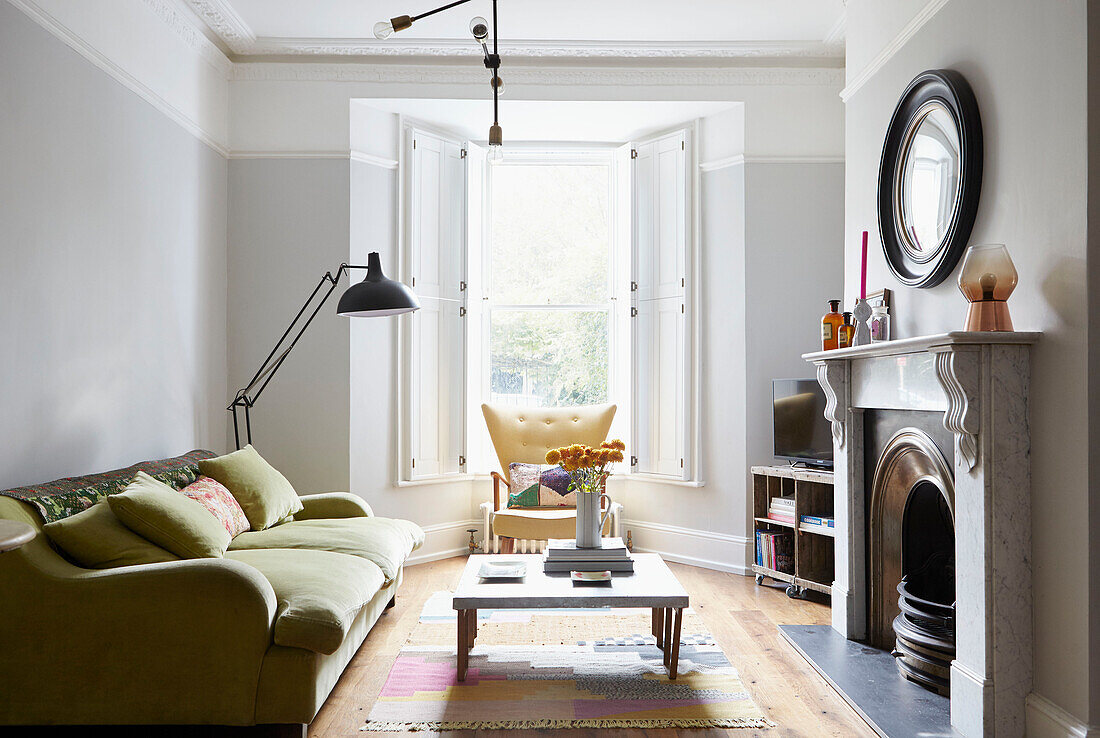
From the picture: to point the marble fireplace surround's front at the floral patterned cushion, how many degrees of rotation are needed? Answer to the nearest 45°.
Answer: approximately 45° to its right

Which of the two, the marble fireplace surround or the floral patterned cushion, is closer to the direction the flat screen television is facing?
the floral patterned cushion

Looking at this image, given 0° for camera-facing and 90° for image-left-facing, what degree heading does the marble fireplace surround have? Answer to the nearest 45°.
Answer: approximately 45°

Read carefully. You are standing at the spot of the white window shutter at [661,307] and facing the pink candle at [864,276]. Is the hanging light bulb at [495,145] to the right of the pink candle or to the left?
right

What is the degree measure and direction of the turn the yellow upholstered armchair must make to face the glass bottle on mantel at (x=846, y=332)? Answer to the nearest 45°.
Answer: approximately 45° to its left

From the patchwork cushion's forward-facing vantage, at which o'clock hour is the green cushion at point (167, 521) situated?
The green cushion is roughly at 1 o'clock from the patchwork cushion.

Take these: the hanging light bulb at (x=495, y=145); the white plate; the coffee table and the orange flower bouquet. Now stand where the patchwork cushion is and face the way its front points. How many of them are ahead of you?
4

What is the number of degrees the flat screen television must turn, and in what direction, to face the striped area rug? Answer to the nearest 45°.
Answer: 0° — it already faces it

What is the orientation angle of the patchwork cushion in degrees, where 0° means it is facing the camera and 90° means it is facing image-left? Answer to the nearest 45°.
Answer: approximately 0°
